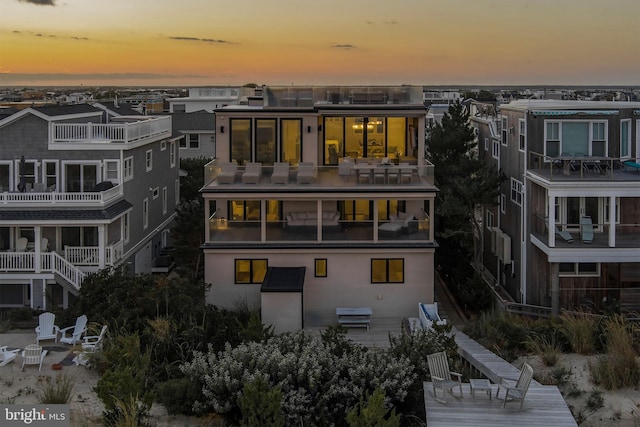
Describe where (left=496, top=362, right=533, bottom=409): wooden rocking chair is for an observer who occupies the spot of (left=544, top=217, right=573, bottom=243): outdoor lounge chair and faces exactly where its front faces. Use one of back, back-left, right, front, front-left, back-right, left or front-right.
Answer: front-right

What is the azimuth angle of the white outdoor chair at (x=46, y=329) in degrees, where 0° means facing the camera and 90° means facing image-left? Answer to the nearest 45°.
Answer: approximately 0°

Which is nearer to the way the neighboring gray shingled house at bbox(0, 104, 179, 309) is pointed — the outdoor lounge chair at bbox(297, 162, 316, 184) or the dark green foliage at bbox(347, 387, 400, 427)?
the dark green foliage

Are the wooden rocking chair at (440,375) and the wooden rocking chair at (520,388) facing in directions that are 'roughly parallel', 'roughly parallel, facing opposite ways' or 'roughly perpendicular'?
roughly perpendicular

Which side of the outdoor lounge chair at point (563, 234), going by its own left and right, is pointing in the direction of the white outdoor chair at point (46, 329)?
right

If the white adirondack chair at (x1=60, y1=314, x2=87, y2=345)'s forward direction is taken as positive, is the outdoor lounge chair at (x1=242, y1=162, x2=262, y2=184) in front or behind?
behind

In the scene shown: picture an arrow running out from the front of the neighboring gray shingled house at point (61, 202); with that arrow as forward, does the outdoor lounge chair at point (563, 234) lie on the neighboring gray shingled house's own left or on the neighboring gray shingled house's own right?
on the neighboring gray shingled house's own left

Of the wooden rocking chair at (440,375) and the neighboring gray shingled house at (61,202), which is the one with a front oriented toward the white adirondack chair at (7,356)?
the neighboring gray shingled house

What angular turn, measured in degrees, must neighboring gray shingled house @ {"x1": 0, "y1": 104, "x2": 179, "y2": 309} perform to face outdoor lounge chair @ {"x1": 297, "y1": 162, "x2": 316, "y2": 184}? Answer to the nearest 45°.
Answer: approximately 45° to its left
